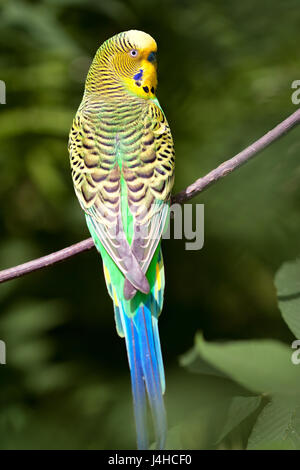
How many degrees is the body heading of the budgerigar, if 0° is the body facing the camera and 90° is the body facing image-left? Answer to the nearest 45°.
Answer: approximately 180°
